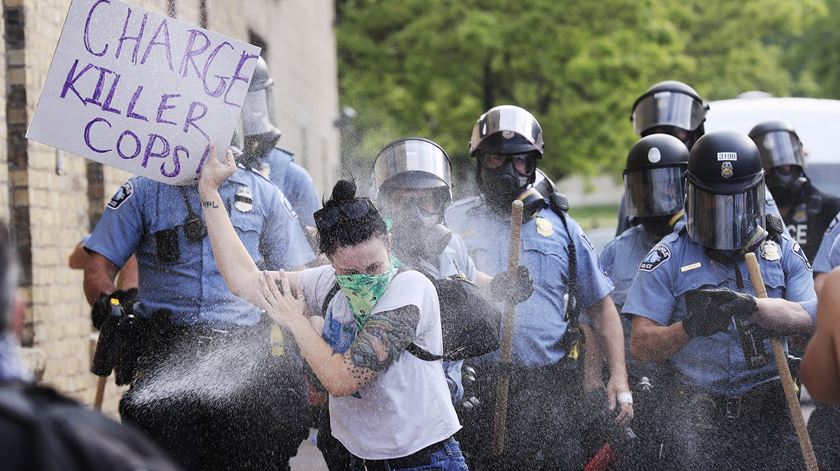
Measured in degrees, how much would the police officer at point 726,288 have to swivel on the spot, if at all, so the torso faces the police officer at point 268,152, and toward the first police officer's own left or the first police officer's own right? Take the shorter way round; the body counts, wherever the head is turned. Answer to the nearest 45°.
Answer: approximately 90° to the first police officer's own right

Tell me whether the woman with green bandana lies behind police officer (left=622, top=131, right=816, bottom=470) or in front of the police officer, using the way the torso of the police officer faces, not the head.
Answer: in front

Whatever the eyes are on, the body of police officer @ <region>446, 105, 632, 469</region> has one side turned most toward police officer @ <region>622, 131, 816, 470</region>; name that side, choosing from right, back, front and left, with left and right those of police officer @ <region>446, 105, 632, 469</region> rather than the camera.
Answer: left

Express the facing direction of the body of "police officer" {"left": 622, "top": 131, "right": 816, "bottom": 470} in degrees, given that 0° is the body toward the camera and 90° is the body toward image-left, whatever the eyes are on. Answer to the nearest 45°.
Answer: approximately 0°

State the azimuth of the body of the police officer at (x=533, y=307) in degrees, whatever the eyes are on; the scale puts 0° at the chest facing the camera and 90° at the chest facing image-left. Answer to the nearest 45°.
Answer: approximately 0°

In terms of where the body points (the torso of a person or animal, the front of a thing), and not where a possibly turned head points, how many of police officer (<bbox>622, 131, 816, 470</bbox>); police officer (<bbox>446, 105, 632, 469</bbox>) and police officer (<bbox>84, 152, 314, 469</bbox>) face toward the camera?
3
